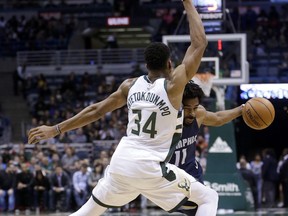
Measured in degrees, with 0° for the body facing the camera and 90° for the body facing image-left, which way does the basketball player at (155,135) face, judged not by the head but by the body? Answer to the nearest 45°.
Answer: approximately 225°

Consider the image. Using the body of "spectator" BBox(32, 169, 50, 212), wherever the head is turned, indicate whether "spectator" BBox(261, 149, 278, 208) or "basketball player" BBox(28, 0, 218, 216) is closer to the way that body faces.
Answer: the basketball player

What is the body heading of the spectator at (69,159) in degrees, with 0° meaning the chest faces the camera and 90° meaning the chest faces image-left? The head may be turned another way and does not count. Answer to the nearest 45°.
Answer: approximately 0°

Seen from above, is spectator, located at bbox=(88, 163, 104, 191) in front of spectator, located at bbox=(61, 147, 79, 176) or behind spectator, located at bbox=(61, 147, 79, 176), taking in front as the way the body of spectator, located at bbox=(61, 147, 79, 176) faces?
in front

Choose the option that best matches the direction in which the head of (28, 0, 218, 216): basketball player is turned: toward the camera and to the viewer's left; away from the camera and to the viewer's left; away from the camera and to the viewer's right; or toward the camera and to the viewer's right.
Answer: away from the camera and to the viewer's right

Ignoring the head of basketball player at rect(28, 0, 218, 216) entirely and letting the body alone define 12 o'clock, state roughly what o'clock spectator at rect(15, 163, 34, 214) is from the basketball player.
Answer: The spectator is roughly at 10 o'clock from the basketball player.

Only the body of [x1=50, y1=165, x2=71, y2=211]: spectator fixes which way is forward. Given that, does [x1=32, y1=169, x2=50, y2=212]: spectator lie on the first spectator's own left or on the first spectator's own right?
on the first spectator's own right

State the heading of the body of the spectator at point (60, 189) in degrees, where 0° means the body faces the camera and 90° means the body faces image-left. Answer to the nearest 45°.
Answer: approximately 0°
